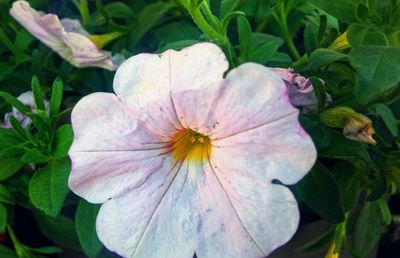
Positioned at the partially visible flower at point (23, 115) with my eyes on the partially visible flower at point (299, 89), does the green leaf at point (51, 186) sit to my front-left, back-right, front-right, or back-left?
front-right

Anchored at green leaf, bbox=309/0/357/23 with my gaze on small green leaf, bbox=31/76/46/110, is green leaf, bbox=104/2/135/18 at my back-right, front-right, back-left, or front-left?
front-right

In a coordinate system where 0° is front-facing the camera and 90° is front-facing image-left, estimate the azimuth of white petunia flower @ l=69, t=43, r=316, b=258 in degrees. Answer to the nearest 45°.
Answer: approximately 0°
